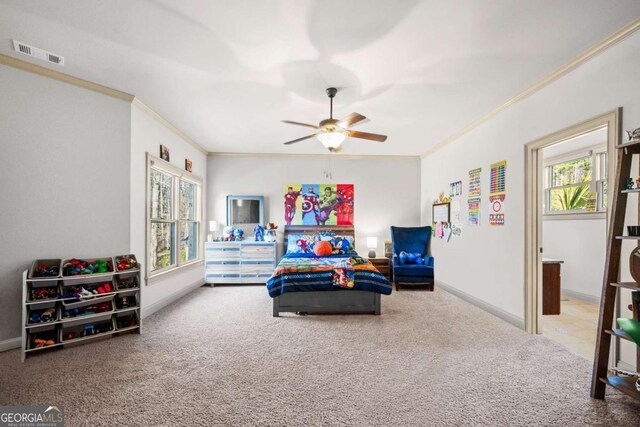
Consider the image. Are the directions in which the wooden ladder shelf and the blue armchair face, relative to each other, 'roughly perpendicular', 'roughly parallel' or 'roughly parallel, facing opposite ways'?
roughly perpendicular

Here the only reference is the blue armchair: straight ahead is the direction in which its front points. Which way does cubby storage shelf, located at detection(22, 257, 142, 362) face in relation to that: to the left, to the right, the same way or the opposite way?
to the left

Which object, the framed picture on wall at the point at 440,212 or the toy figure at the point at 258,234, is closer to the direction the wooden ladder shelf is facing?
the toy figure

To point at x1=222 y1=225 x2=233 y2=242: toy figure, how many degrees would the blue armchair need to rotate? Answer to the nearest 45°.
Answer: approximately 90° to its right

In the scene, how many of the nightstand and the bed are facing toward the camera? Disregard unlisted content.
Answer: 2

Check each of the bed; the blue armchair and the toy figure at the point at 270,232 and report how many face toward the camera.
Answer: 3

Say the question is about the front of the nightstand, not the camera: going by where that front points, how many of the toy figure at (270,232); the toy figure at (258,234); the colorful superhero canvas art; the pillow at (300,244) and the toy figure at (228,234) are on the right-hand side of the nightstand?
5

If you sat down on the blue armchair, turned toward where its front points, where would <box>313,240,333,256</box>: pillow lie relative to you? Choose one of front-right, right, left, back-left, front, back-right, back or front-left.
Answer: front-right

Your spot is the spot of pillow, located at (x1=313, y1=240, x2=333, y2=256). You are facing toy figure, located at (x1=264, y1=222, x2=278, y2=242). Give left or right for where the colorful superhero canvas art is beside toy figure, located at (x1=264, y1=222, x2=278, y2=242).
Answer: right

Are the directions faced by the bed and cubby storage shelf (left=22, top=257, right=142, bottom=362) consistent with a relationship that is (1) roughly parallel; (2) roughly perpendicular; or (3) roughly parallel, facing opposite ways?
roughly perpendicular

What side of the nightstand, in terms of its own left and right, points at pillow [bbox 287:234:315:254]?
right

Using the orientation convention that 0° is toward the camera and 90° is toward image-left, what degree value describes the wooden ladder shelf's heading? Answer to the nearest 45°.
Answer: approximately 45°

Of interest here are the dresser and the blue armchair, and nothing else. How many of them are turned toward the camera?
2

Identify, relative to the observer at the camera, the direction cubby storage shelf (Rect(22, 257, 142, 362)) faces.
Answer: facing the viewer and to the right of the viewer

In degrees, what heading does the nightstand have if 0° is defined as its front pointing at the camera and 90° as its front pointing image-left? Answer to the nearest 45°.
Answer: approximately 0°
